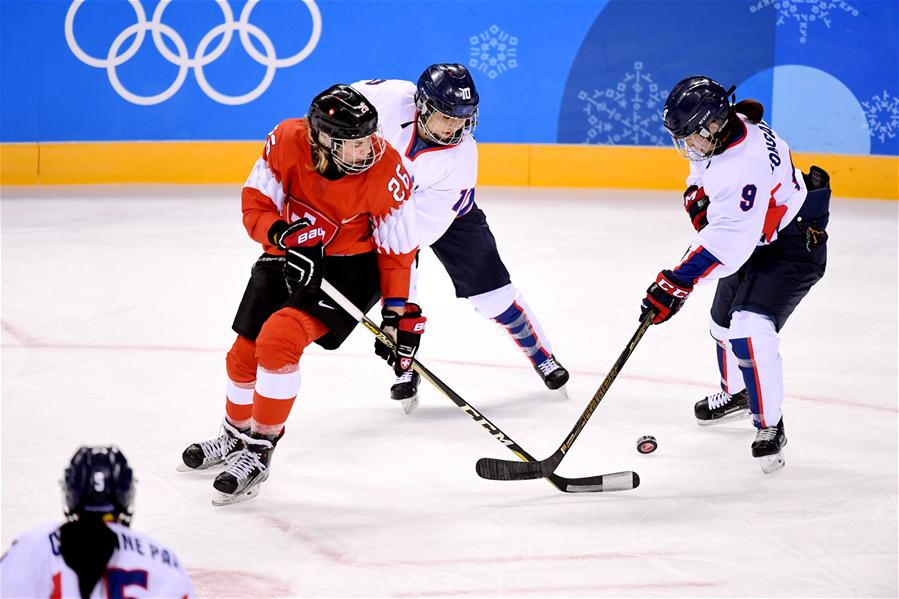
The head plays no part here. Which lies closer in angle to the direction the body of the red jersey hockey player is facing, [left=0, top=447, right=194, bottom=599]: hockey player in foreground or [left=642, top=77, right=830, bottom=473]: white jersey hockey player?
the hockey player in foreground

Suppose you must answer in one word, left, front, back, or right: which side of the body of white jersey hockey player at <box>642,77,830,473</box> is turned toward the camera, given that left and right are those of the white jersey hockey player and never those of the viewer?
left

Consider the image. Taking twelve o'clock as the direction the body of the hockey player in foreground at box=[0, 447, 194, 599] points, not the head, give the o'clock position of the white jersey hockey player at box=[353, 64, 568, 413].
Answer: The white jersey hockey player is roughly at 1 o'clock from the hockey player in foreground.

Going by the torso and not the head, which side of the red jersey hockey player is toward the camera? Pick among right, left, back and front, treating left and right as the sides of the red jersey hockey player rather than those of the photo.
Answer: front

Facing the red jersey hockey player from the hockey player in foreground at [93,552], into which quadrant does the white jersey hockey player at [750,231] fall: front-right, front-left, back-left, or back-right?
front-right

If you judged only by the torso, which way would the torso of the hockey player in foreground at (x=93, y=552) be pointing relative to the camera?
away from the camera

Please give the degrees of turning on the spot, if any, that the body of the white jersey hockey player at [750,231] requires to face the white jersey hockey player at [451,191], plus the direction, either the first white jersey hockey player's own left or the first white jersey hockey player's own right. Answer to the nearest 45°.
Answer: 0° — they already face them

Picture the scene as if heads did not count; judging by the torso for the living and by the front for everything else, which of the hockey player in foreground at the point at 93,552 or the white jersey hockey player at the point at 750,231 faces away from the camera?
the hockey player in foreground

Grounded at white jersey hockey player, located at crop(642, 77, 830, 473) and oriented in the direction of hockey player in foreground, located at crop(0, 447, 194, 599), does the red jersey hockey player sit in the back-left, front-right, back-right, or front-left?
front-right

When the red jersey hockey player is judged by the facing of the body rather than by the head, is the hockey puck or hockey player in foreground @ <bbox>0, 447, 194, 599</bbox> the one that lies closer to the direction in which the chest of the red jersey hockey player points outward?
the hockey player in foreground

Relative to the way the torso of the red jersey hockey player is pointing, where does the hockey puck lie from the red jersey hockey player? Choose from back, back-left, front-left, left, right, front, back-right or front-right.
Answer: left

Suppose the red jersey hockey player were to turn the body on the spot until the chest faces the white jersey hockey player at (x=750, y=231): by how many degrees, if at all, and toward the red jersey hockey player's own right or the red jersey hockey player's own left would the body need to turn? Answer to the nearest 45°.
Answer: approximately 90° to the red jersey hockey player's own left

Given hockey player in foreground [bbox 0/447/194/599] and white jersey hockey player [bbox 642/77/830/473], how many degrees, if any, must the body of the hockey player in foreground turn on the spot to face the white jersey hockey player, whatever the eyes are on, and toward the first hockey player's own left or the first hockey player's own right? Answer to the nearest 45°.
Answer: approximately 45° to the first hockey player's own right

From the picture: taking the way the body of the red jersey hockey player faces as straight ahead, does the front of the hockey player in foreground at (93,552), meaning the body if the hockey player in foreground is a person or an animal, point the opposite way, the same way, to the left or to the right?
the opposite way

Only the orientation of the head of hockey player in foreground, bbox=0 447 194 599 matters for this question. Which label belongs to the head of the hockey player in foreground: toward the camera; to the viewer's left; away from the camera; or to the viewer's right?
away from the camera

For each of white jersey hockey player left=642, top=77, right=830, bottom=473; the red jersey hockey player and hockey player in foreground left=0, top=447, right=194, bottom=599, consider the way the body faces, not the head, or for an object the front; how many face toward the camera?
1
